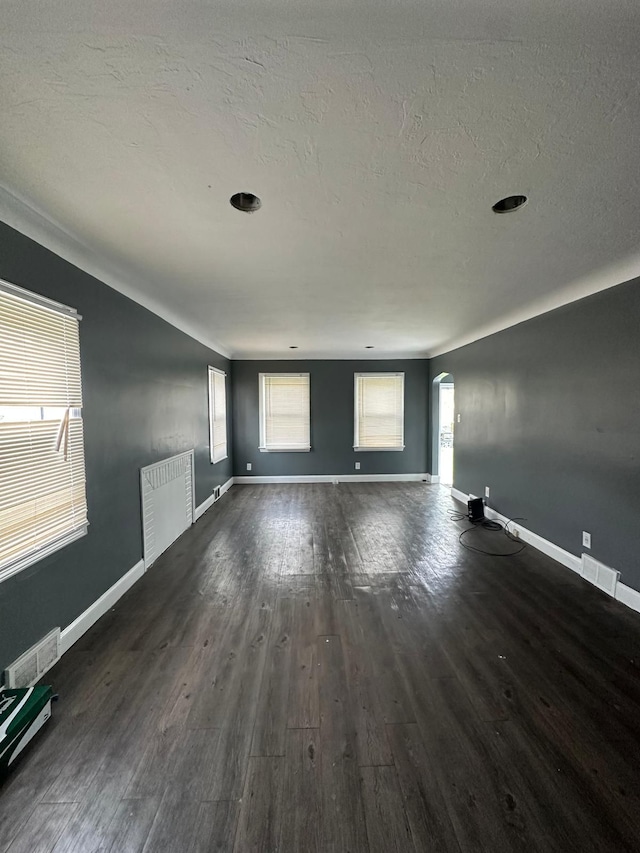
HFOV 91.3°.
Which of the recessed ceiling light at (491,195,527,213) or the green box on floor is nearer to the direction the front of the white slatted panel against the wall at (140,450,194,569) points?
the recessed ceiling light

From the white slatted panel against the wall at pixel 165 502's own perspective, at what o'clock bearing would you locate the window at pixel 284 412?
The window is roughly at 9 o'clock from the white slatted panel against the wall.

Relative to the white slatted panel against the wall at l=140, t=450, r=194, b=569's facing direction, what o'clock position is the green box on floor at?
The green box on floor is roughly at 2 o'clock from the white slatted panel against the wall.

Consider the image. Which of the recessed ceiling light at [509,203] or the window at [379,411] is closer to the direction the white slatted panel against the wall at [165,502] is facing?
the recessed ceiling light

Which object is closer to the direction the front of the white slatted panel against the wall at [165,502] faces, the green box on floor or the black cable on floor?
the black cable on floor

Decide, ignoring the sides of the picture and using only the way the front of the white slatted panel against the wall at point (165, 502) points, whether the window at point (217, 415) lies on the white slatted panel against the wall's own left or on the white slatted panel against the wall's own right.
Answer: on the white slatted panel against the wall's own left

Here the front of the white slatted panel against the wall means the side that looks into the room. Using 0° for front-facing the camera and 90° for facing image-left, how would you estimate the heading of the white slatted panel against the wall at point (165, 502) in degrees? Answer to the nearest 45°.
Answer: approximately 315°

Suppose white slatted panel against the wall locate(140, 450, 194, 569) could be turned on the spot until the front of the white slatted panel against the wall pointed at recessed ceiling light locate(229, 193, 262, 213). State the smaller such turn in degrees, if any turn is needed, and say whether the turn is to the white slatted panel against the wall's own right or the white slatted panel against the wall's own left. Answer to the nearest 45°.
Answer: approximately 45° to the white slatted panel against the wall's own right

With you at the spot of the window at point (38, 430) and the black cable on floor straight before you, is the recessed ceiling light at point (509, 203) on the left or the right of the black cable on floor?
right
